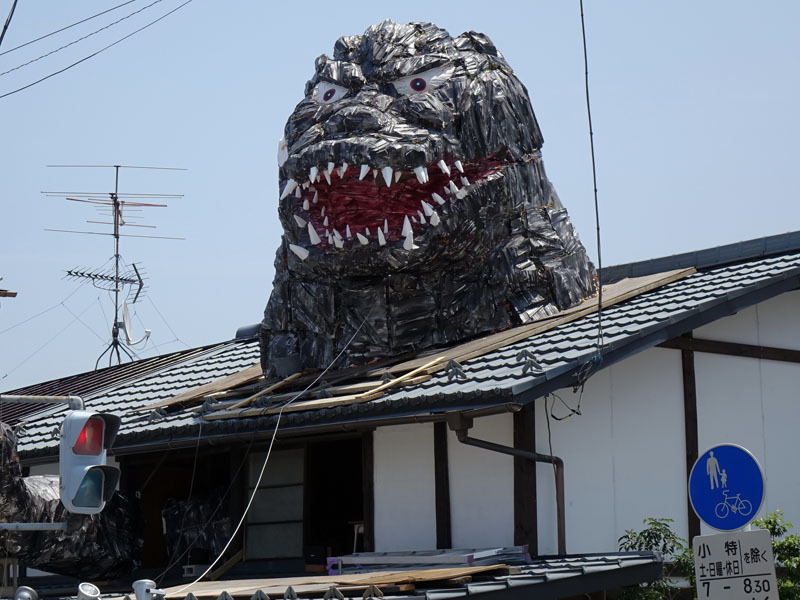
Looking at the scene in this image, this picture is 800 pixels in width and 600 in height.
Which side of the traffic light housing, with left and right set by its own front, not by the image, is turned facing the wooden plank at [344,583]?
left

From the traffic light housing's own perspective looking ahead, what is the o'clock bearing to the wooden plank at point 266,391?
The wooden plank is roughly at 8 o'clock from the traffic light housing.

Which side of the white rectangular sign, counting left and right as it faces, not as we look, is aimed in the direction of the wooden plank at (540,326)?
back

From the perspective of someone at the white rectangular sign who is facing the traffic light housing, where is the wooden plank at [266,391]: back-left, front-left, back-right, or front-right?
front-right

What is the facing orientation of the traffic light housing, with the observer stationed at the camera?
facing the viewer and to the right of the viewer

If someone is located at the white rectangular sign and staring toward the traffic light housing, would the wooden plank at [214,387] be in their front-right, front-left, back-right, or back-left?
front-right

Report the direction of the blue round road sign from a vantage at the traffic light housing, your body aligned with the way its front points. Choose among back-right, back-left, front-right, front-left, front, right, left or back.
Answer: front-left

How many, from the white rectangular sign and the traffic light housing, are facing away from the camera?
0

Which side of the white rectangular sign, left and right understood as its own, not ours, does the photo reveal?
front

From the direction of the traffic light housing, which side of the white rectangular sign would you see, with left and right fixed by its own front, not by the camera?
right

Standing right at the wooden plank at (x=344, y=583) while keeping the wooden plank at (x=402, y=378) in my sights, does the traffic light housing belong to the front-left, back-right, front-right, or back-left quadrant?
back-left
